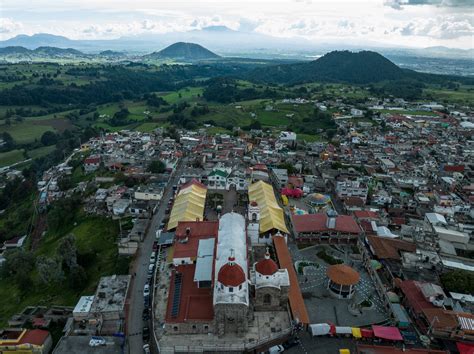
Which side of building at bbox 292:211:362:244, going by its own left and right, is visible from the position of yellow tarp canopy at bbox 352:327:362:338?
front

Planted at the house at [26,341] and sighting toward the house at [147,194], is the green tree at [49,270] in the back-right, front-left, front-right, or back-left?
front-left

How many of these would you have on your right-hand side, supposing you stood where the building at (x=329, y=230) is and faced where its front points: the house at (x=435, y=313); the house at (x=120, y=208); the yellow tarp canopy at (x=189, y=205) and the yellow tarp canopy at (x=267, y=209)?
3

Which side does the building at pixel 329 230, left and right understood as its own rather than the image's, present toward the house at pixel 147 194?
right

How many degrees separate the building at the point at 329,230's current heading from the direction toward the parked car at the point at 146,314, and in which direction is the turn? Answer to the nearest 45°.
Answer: approximately 45° to its right

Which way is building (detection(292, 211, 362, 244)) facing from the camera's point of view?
toward the camera

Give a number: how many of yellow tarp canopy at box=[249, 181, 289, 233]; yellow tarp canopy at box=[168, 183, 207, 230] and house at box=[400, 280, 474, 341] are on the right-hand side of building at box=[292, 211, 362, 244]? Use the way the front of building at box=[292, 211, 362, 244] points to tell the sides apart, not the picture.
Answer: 2

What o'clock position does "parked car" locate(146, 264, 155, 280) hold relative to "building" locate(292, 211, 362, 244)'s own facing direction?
The parked car is roughly at 2 o'clock from the building.

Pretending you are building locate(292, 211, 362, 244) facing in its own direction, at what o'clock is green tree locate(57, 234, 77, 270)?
The green tree is roughly at 2 o'clock from the building.

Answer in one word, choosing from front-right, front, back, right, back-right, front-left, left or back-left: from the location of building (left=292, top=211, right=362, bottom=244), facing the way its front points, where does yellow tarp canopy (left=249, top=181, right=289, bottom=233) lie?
right

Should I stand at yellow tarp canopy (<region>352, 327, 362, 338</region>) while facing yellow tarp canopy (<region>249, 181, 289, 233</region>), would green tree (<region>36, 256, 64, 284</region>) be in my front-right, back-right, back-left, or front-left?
front-left

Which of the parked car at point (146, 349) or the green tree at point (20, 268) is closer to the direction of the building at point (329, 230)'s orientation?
the parked car

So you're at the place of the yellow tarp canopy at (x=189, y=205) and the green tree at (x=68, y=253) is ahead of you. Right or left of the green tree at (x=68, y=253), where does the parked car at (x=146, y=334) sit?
left

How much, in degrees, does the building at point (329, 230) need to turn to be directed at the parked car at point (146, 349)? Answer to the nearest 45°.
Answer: approximately 45° to its right

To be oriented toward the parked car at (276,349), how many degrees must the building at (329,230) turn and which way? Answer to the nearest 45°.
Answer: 0° — it already faces it

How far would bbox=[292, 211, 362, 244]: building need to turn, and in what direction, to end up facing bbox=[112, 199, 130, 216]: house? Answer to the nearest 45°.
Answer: approximately 90° to its right
